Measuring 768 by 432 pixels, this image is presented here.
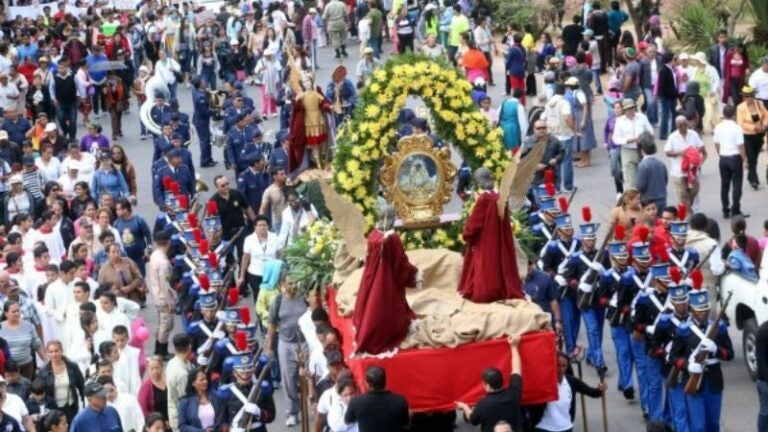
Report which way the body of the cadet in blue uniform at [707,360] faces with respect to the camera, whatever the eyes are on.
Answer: toward the camera

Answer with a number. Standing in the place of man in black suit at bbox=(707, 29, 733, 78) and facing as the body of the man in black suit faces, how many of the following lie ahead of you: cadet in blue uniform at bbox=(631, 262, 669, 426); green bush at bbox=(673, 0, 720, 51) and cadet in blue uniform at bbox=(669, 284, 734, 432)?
2

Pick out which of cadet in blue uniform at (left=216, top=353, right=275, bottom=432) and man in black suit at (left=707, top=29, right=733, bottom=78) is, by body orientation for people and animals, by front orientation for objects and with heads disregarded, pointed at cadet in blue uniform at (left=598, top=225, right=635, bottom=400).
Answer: the man in black suit

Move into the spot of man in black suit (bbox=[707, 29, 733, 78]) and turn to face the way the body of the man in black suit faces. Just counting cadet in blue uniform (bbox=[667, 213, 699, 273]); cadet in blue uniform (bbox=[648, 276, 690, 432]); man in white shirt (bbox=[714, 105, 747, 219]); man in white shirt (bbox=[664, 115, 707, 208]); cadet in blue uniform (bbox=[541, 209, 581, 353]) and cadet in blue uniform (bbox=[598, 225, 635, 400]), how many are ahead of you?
6

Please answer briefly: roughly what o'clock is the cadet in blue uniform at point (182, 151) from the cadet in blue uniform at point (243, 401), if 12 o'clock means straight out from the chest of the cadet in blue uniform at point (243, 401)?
the cadet in blue uniform at point (182, 151) is roughly at 6 o'clock from the cadet in blue uniform at point (243, 401).

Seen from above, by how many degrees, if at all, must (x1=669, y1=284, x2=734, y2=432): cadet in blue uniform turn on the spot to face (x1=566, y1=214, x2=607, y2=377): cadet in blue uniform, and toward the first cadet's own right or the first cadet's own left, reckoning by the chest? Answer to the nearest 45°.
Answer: approximately 135° to the first cadet's own right

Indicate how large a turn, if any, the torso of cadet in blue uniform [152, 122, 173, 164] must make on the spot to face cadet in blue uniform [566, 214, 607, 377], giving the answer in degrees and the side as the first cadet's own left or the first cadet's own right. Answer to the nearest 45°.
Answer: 0° — they already face them

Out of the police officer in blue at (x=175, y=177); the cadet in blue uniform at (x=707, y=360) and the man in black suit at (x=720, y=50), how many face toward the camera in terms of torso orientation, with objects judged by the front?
3

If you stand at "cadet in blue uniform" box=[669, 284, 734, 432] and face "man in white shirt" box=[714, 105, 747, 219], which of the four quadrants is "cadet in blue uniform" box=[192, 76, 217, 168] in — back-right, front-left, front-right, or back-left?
front-left

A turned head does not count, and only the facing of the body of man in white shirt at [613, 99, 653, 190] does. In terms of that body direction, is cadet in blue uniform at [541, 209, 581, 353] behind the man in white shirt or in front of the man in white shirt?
in front

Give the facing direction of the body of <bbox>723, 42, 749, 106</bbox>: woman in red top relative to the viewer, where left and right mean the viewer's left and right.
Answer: facing the viewer

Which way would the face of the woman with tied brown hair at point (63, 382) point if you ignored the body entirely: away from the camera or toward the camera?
toward the camera

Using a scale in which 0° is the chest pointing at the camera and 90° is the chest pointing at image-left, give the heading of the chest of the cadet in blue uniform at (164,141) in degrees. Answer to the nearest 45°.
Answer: approximately 315°
